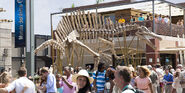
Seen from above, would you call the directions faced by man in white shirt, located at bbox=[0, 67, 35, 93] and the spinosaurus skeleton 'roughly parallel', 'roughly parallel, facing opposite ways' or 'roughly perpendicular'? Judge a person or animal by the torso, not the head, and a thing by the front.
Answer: roughly perpendicular

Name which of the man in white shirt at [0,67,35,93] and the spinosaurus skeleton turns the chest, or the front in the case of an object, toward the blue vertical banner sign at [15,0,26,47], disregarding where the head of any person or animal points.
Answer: the man in white shirt

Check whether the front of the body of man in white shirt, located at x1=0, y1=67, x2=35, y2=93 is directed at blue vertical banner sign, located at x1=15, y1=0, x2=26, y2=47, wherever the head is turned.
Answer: yes

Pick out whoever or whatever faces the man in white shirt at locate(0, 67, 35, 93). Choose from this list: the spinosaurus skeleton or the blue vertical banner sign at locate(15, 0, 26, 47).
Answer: the blue vertical banner sign

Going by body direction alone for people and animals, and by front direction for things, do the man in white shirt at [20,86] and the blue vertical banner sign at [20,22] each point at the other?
yes

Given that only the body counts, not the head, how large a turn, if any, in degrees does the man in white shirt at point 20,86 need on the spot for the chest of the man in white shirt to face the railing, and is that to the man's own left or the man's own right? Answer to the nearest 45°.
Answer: approximately 45° to the man's own right

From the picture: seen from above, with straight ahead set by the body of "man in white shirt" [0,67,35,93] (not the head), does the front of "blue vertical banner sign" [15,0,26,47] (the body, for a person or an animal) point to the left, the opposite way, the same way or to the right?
the opposite way

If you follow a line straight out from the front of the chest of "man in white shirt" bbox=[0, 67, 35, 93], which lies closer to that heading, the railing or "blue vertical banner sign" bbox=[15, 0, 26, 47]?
the blue vertical banner sign

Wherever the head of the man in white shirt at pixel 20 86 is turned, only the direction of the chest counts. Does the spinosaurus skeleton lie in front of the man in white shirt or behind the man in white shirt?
in front

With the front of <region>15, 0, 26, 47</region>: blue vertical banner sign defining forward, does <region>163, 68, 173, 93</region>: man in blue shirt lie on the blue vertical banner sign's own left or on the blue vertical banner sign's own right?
on the blue vertical banner sign's own left

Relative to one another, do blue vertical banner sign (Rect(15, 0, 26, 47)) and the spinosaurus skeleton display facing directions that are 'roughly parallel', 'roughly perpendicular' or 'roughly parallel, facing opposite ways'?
roughly perpendicular

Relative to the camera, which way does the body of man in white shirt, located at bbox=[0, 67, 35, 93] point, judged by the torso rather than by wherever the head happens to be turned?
away from the camera
